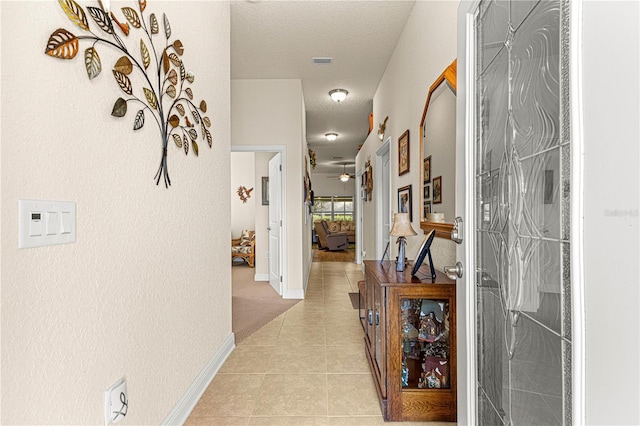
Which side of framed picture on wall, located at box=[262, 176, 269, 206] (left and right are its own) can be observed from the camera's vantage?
front

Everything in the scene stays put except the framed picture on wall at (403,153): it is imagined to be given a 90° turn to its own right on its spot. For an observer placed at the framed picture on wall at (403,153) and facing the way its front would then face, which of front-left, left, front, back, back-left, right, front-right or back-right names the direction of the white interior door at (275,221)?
front-left

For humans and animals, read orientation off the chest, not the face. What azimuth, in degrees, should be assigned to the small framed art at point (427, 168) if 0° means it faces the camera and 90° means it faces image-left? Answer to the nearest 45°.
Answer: approximately 90°

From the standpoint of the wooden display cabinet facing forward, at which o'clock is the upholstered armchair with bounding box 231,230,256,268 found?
The upholstered armchair is roughly at 2 o'clock from the wooden display cabinet.

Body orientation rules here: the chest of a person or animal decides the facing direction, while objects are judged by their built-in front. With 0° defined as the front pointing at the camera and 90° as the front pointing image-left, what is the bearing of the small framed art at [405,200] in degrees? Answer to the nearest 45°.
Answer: approximately 90°

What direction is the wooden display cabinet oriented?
to the viewer's left

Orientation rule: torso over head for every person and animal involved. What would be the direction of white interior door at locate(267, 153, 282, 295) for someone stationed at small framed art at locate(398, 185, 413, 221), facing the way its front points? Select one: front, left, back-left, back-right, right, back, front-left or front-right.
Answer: front-right

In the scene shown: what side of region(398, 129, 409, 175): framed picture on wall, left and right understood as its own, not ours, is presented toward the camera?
left

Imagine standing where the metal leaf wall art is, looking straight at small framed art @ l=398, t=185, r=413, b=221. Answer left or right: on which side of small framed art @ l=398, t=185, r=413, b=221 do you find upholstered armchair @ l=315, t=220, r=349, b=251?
left
